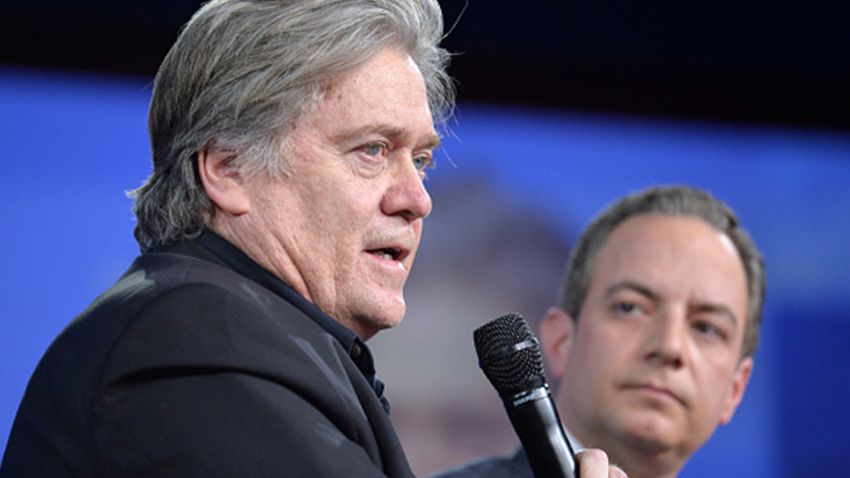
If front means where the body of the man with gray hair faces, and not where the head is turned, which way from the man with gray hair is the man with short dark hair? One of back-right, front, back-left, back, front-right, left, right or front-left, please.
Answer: front-left

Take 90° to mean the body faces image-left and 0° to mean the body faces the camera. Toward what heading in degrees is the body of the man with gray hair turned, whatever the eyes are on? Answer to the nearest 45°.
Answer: approximately 270°
